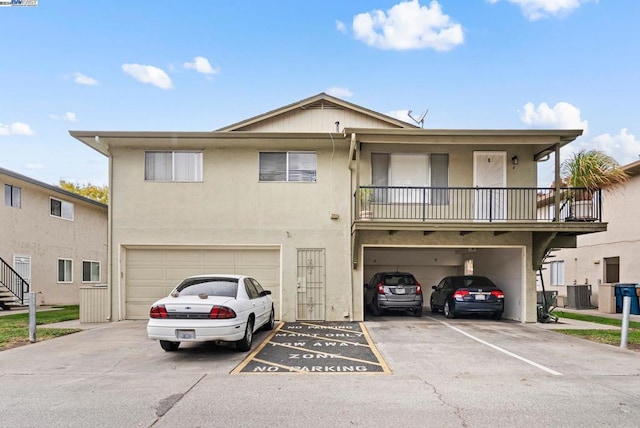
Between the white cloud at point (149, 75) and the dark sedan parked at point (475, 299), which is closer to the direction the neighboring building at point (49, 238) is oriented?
the dark sedan parked

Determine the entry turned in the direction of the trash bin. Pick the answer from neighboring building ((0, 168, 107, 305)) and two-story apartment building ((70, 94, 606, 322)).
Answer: the neighboring building

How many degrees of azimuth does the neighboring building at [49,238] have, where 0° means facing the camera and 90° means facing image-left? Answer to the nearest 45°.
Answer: approximately 315°

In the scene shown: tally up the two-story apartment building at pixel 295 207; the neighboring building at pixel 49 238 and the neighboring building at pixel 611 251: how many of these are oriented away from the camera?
0

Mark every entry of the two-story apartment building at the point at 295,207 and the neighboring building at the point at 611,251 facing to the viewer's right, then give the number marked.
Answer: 0

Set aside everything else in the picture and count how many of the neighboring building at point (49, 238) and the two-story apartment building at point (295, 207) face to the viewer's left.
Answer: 0

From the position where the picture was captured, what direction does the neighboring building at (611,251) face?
facing the viewer and to the left of the viewer

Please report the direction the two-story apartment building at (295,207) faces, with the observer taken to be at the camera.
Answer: facing the viewer

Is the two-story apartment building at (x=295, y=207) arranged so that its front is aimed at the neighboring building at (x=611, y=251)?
no
